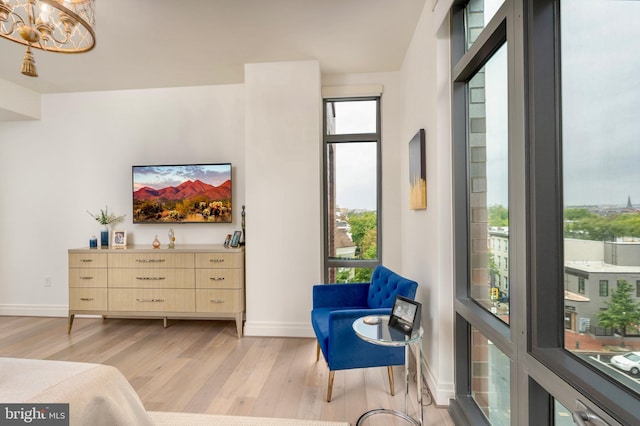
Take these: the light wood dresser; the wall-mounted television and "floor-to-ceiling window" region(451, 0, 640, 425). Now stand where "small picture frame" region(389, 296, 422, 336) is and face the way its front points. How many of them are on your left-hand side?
1

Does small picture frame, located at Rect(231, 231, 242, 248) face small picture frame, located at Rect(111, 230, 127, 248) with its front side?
no

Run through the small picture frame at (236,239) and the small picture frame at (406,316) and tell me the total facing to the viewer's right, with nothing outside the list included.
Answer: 0

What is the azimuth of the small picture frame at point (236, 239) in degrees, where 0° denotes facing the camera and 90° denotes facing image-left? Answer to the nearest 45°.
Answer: approximately 45°

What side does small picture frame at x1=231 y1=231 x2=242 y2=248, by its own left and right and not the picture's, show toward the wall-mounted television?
right

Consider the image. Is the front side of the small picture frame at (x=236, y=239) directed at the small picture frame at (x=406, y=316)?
no

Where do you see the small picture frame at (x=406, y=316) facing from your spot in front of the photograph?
facing the viewer and to the left of the viewer

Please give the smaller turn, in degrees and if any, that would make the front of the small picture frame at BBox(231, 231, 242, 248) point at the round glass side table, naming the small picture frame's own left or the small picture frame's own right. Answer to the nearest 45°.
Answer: approximately 45° to the small picture frame's own left

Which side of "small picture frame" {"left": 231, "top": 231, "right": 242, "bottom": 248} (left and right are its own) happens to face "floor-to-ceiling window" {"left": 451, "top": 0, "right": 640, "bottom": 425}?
left

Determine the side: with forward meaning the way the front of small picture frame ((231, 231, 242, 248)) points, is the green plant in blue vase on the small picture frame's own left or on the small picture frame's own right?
on the small picture frame's own right

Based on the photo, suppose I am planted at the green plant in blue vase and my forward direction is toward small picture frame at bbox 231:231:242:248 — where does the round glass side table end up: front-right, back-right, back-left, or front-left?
front-right

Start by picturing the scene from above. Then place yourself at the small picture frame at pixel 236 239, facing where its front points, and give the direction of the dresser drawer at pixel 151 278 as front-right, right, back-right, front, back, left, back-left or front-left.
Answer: front-right

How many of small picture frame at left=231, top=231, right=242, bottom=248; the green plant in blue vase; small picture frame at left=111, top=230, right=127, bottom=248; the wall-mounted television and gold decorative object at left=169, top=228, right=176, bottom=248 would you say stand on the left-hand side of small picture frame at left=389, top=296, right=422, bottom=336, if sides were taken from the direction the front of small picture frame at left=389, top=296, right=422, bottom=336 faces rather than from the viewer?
0

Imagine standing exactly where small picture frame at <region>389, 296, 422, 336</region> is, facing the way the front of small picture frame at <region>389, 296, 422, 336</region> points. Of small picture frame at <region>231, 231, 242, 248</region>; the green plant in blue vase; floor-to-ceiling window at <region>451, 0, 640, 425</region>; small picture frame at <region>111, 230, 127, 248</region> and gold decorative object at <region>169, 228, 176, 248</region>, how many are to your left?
1
